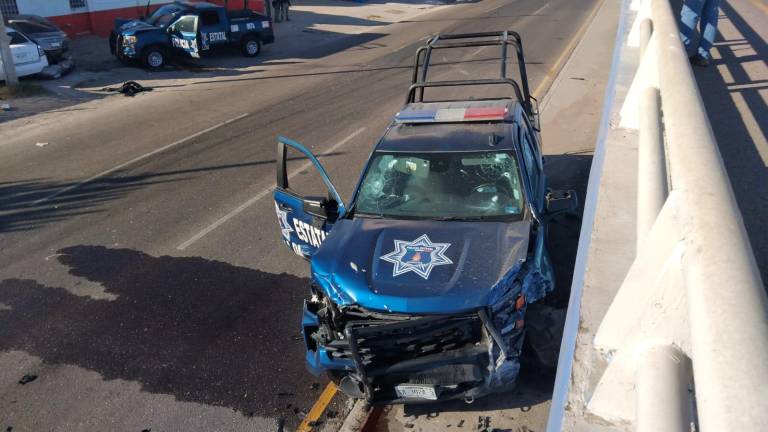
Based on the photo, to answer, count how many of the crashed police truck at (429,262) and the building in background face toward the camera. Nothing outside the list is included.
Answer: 2

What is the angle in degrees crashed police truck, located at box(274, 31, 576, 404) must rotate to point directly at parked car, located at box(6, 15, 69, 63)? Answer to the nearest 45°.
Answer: approximately 135° to its right

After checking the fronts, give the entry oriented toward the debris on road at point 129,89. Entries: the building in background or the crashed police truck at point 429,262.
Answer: the building in background

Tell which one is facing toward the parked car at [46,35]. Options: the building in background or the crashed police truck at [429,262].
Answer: the building in background

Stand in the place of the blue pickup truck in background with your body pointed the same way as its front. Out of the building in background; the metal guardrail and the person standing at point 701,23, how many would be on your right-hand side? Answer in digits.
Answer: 1

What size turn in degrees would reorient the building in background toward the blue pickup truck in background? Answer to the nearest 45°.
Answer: approximately 45° to its left

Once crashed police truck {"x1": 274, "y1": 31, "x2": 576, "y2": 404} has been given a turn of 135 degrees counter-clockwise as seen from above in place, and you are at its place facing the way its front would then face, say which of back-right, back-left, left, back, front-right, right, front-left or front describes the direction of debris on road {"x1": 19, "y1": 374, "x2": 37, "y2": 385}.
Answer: back-left

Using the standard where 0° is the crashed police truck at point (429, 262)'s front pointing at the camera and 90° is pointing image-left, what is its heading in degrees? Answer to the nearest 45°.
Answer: approximately 0°
